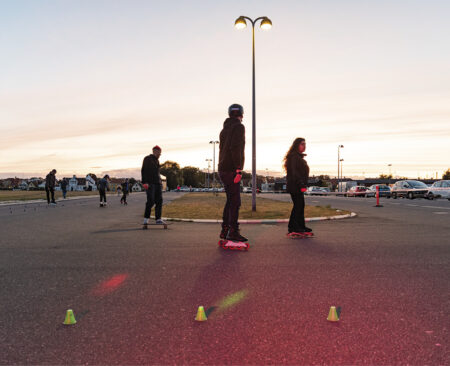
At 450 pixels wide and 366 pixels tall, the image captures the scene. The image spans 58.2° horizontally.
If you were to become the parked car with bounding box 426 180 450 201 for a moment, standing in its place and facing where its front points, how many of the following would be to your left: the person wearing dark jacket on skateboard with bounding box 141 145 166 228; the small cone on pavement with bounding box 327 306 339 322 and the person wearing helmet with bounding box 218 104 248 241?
3

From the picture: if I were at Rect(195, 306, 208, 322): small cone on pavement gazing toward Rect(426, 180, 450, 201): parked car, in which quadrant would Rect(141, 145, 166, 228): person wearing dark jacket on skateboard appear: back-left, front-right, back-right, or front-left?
front-left

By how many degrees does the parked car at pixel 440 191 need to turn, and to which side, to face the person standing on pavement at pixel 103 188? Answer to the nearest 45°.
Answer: approximately 45° to its left

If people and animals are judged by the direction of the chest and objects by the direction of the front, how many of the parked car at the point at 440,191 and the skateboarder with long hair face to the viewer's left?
1

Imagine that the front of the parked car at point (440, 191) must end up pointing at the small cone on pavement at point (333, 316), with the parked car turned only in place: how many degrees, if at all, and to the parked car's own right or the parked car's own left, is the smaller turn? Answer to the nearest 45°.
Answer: approximately 90° to the parked car's own left

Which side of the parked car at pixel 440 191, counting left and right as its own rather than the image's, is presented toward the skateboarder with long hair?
left

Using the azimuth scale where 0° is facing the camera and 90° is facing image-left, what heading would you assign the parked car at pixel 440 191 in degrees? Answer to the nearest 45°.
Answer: approximately 90°
